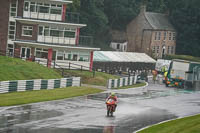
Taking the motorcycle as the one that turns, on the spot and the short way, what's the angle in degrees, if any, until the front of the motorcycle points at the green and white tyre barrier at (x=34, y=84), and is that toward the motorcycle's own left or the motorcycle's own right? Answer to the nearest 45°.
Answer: approximately 135° to the motorcycle's own right

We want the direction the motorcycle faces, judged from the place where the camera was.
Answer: facing the viewer
